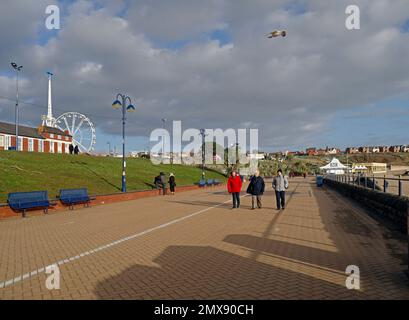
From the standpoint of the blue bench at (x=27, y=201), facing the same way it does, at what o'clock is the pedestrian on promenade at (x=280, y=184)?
The pedestrian on promenade is roughly at 11 o'clock from the blue bench.

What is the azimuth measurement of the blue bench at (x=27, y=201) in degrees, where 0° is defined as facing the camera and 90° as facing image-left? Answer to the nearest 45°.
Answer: approximately 315°

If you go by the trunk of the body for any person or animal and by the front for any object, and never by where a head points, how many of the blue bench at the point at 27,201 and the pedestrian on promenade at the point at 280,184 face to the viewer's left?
0

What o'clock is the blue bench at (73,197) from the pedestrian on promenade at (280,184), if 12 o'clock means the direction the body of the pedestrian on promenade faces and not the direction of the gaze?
The blue bench is roughly at 3 o'clock from the pedestrian on promenade.

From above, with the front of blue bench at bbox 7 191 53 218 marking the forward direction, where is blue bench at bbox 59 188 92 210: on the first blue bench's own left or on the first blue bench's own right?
on the first blue bench's own left

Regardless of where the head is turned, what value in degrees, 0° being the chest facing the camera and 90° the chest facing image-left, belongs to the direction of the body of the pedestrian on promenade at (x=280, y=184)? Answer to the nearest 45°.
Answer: approximately 0°

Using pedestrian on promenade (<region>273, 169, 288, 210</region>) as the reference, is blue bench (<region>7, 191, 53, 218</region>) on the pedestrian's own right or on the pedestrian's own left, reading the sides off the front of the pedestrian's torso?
on the pedestrian's own right

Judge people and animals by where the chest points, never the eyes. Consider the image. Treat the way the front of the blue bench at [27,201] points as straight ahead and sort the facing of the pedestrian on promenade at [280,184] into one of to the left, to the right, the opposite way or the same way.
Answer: to the right
